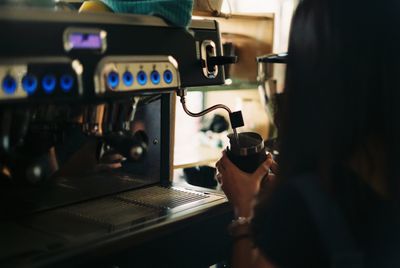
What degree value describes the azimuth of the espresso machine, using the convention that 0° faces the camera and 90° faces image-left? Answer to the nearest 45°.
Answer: approximately 315°
